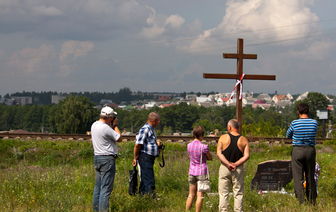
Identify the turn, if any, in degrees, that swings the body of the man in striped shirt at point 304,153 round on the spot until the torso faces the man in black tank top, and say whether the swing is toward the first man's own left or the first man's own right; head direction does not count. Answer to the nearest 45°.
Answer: approximately 135° to the first man's own left

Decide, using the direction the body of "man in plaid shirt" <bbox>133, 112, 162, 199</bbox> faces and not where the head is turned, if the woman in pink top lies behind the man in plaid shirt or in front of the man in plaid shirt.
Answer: in front

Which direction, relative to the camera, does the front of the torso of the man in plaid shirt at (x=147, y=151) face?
to the viewer's right

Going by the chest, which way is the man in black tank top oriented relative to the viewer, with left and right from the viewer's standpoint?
facing away from the viewer

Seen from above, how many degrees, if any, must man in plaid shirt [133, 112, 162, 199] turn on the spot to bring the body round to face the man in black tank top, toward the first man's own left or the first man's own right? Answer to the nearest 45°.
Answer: approximately 45° to the first man's own right

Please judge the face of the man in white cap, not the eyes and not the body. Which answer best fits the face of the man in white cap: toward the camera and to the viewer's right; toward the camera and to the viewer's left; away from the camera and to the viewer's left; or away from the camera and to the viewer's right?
away from the camera and to the viewer's right

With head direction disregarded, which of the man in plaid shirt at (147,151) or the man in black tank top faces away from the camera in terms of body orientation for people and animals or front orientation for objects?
the man in black tank top
